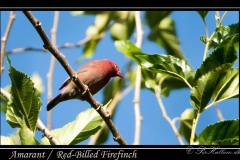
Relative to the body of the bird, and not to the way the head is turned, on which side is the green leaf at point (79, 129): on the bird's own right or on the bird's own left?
on the bird's own right

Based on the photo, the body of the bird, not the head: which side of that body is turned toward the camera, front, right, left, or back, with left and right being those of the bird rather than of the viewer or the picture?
right
